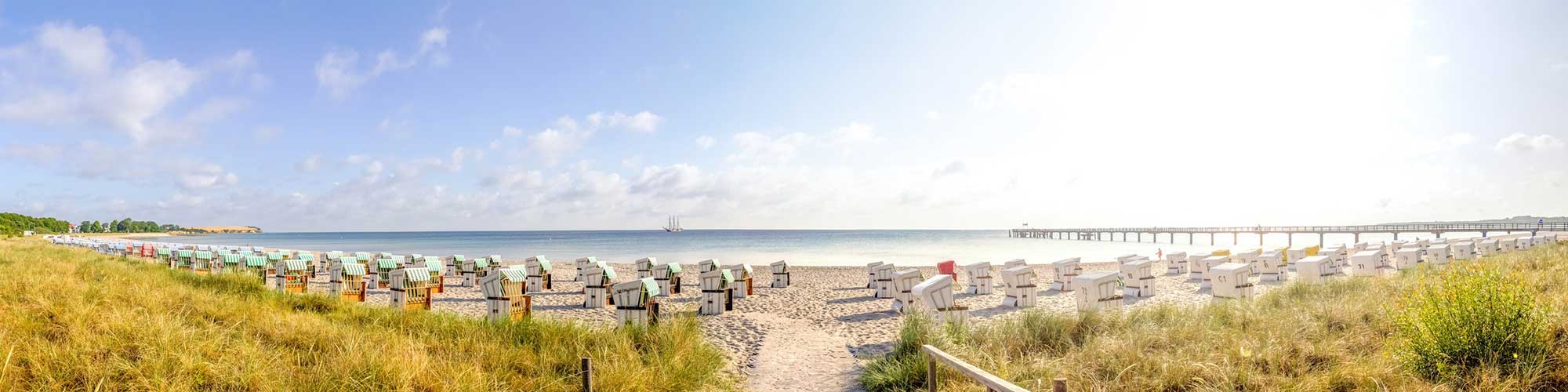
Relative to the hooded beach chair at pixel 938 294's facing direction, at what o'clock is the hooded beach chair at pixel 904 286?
the hooded beach chair at pixel 904 286 is roughly at 10 o'clock from the hooded beach chair at pixel 938 294.

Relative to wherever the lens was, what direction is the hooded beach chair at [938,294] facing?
facing away from the viewer and to the right of the viewer

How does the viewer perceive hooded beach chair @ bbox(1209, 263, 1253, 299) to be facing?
facing away from the viewer and to the right of the viewer

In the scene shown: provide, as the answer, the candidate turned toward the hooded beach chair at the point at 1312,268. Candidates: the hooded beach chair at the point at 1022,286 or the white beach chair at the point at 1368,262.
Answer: the hooded beach chair at the point at 1022,286

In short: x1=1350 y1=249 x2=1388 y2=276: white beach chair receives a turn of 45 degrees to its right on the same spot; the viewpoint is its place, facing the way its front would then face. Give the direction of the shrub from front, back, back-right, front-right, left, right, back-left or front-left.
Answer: right

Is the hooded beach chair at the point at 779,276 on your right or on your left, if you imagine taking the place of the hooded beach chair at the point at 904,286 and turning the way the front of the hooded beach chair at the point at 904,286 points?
on your left

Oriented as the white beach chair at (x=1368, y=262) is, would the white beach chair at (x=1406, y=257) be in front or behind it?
in front

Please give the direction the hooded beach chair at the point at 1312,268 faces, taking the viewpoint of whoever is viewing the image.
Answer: facing away from the viewer and to the right of the viewer

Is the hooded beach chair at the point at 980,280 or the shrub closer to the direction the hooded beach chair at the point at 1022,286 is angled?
the hooded beach chair
